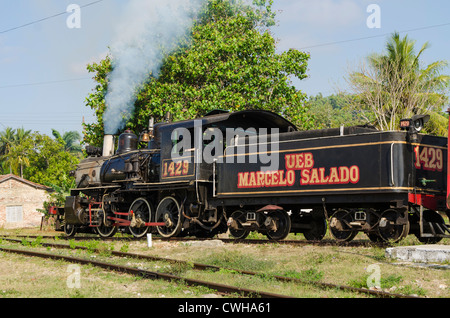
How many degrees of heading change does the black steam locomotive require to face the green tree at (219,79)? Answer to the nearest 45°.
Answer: approximately 45° to its right

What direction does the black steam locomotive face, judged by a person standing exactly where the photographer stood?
facing away from the viewer and to the left of the viewer

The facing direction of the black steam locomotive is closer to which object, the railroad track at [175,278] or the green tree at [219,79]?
the green tree

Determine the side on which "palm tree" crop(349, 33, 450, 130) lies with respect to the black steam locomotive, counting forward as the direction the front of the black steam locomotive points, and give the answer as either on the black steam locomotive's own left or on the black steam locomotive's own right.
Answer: on the black steam locomotive's own right

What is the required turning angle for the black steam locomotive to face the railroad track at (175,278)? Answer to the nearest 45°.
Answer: approximately 135° to its left
